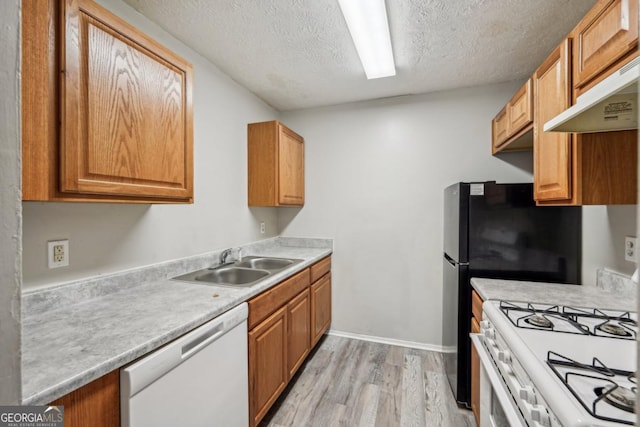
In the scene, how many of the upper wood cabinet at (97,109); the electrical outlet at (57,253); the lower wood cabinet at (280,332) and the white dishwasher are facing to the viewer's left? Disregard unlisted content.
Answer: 0

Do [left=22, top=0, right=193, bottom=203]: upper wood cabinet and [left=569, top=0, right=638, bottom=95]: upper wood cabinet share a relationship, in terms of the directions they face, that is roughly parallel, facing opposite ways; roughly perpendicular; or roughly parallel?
roughly parallel, facing opposite ways

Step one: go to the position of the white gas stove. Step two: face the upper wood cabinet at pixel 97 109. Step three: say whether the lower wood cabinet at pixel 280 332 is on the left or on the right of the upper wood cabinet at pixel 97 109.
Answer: right

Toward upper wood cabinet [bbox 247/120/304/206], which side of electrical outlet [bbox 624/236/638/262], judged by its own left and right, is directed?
front

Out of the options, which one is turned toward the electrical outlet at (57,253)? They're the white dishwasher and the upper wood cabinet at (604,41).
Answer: the upper wood cabinet

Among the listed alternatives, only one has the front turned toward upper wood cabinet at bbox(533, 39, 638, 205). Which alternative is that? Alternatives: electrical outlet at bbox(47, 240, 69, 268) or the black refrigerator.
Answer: the electrical outlet

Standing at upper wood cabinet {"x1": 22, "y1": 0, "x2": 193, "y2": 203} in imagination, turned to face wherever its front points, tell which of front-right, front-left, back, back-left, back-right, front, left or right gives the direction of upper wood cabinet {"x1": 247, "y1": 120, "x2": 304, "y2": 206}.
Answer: left

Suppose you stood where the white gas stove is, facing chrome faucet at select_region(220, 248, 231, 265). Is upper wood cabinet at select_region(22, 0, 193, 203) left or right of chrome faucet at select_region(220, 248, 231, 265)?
left

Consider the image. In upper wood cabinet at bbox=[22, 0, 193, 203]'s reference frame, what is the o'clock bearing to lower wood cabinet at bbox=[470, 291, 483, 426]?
The lower wood cabinet is roughly at 11 o'clock from the upper wood cabinet.

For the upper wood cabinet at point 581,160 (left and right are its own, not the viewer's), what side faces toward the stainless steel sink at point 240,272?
front

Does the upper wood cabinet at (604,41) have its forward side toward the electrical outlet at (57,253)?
yes
